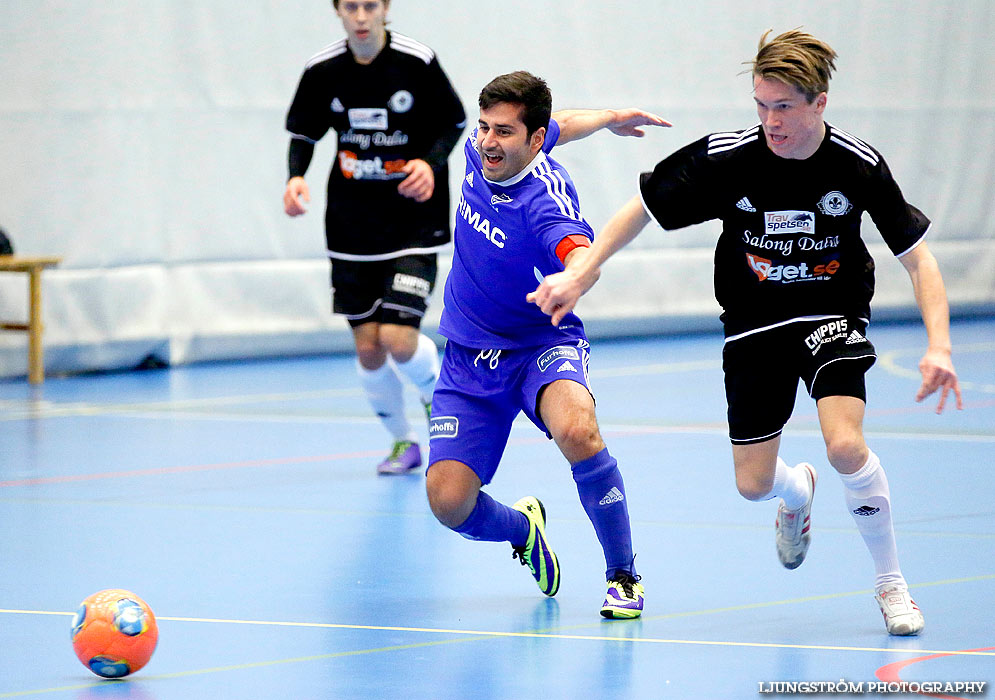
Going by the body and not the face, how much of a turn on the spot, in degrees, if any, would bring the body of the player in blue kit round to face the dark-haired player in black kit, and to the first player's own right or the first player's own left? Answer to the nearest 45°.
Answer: approximately 135° to the first player's own right

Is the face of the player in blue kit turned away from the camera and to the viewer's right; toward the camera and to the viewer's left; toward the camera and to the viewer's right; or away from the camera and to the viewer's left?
toward the camera and to the viewer's left

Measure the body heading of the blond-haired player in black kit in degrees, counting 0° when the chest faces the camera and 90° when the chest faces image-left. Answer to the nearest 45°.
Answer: approximately 0°

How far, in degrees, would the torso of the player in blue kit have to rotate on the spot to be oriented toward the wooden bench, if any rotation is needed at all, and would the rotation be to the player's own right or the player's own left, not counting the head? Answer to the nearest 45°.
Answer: approximately 90° to the player's own right

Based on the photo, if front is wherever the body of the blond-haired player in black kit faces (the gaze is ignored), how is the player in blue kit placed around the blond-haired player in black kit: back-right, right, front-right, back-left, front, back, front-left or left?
right

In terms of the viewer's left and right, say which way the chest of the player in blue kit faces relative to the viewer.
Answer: facing the viewer and to the left of the viewer

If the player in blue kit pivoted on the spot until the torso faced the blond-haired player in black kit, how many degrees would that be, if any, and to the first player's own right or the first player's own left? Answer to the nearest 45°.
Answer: approximately 135° to the first player's own left

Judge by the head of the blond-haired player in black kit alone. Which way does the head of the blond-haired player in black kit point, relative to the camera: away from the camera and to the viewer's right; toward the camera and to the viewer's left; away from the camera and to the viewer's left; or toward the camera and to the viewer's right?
toward the camera and to the viewer's left

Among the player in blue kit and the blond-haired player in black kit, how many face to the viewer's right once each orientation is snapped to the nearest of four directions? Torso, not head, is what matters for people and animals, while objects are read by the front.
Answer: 0

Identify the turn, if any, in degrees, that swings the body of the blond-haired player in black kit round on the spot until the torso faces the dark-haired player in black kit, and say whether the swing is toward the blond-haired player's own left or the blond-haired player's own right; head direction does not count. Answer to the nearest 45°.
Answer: approximately 135° to the blond-haired player's own right

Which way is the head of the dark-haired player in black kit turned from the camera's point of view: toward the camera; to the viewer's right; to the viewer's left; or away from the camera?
toward the camera

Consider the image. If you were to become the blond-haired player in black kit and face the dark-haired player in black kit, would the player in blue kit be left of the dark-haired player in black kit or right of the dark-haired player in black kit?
left
